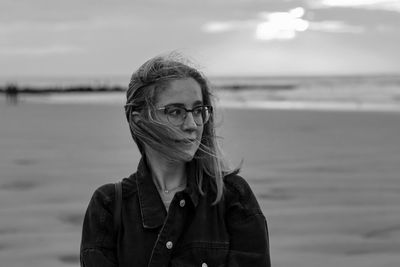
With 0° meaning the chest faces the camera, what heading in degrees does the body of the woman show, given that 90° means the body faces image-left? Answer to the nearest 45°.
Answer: approximately 0°
